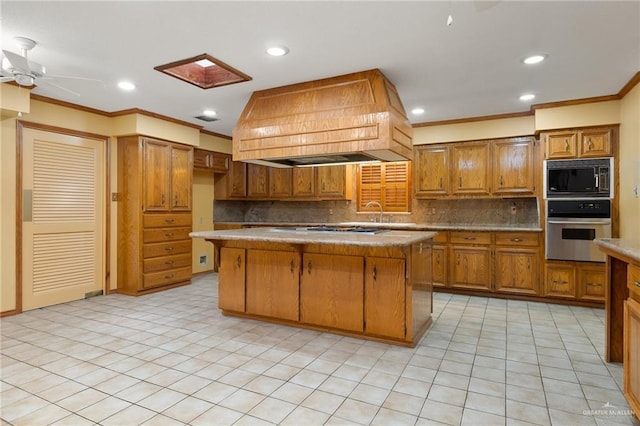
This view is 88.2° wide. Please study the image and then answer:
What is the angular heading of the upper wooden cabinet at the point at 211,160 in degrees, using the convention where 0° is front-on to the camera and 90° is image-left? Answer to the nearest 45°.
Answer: approximately 315°

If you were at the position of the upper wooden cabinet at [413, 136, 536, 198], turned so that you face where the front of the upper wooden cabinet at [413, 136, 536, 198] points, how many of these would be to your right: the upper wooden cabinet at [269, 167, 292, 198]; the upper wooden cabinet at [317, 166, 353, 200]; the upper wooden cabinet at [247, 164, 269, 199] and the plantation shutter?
4

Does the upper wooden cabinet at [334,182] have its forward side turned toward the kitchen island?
yes

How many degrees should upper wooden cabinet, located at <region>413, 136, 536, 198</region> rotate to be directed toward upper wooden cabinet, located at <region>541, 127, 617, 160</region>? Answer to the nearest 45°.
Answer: approximately 90° to its left

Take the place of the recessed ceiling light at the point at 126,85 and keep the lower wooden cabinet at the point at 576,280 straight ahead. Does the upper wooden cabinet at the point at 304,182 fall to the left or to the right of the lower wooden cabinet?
left

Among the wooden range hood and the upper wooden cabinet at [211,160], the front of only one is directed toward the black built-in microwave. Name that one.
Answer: the upper wooden cabinet

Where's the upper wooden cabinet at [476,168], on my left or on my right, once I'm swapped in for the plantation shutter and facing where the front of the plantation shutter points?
on my left

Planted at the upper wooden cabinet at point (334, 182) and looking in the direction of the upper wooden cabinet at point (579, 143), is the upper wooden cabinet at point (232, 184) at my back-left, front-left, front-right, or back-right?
back-right

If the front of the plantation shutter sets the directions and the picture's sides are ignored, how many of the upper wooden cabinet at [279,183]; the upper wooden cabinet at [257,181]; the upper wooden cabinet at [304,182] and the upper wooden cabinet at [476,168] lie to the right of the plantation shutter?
3

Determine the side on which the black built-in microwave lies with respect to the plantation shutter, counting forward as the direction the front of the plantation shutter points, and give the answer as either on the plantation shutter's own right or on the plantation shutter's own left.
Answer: on the plantation shutter's own left

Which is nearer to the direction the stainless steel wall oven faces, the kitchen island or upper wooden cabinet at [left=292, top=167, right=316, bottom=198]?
the kitchen island
